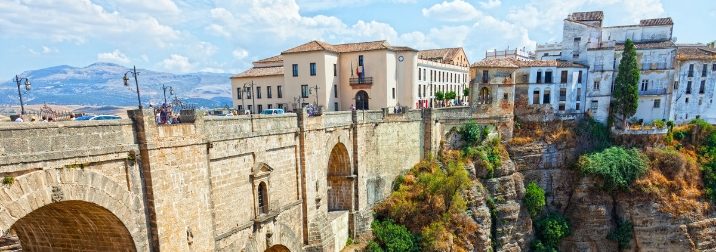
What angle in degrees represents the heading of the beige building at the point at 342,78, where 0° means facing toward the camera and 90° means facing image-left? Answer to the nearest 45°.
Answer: approximately 0°

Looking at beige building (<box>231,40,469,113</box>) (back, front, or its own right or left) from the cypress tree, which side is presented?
left

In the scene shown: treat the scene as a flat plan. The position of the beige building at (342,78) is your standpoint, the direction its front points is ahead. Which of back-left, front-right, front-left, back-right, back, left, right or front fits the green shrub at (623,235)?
left

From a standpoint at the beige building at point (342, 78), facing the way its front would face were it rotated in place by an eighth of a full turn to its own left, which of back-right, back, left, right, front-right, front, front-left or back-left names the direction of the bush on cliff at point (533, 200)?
front-left

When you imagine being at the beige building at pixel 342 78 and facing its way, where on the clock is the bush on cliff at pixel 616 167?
The bush on cliff is roughly at 9 o'clock from the beige building.

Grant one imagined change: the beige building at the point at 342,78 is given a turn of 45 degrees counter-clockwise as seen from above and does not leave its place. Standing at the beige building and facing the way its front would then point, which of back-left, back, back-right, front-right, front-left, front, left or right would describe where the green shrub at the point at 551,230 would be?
front-left

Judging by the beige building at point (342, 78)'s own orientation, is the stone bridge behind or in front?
in front
